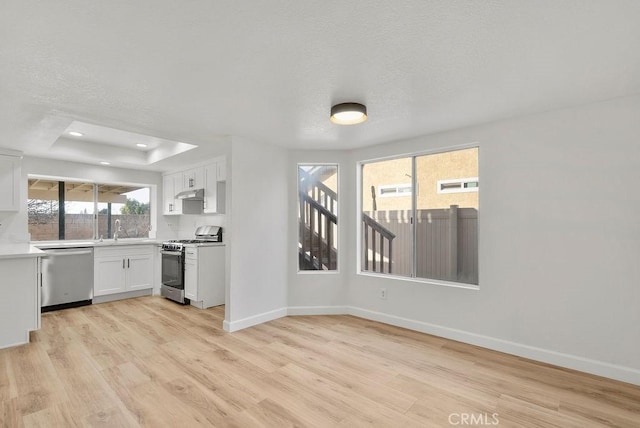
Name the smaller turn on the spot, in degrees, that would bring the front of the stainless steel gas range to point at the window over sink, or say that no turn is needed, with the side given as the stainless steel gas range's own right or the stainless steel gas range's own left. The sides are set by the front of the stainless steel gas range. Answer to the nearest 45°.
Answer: approximately 90° to the stainless steel gas range's own right

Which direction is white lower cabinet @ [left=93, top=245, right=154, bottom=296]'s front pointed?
toward the camera

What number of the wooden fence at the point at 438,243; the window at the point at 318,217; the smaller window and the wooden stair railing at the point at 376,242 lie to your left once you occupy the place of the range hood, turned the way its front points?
4

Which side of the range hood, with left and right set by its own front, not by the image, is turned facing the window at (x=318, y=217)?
left

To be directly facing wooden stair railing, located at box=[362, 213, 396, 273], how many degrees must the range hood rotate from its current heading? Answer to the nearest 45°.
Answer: approximately 90° to its left

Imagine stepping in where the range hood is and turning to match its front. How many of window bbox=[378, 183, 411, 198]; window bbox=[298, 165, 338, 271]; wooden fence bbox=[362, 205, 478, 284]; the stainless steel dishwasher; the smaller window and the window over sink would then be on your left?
4

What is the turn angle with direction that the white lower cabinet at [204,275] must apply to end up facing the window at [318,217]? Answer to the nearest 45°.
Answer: approximately 90° to its left

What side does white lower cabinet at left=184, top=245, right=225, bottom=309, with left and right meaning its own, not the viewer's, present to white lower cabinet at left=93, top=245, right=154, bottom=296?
right

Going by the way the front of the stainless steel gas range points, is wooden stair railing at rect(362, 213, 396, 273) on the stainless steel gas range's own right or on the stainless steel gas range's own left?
on the stainless steel gas range's own left

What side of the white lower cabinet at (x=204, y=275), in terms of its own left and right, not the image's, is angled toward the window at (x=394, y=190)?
left

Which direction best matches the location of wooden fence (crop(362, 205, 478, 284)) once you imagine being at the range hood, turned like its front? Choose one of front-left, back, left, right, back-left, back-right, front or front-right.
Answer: left

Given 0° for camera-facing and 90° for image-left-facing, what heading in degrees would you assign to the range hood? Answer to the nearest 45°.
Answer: approximately 45°

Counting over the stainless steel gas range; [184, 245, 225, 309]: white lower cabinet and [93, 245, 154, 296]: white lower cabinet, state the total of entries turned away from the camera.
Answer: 0

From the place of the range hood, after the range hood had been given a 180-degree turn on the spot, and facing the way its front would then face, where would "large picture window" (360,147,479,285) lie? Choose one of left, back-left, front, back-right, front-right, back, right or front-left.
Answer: right
